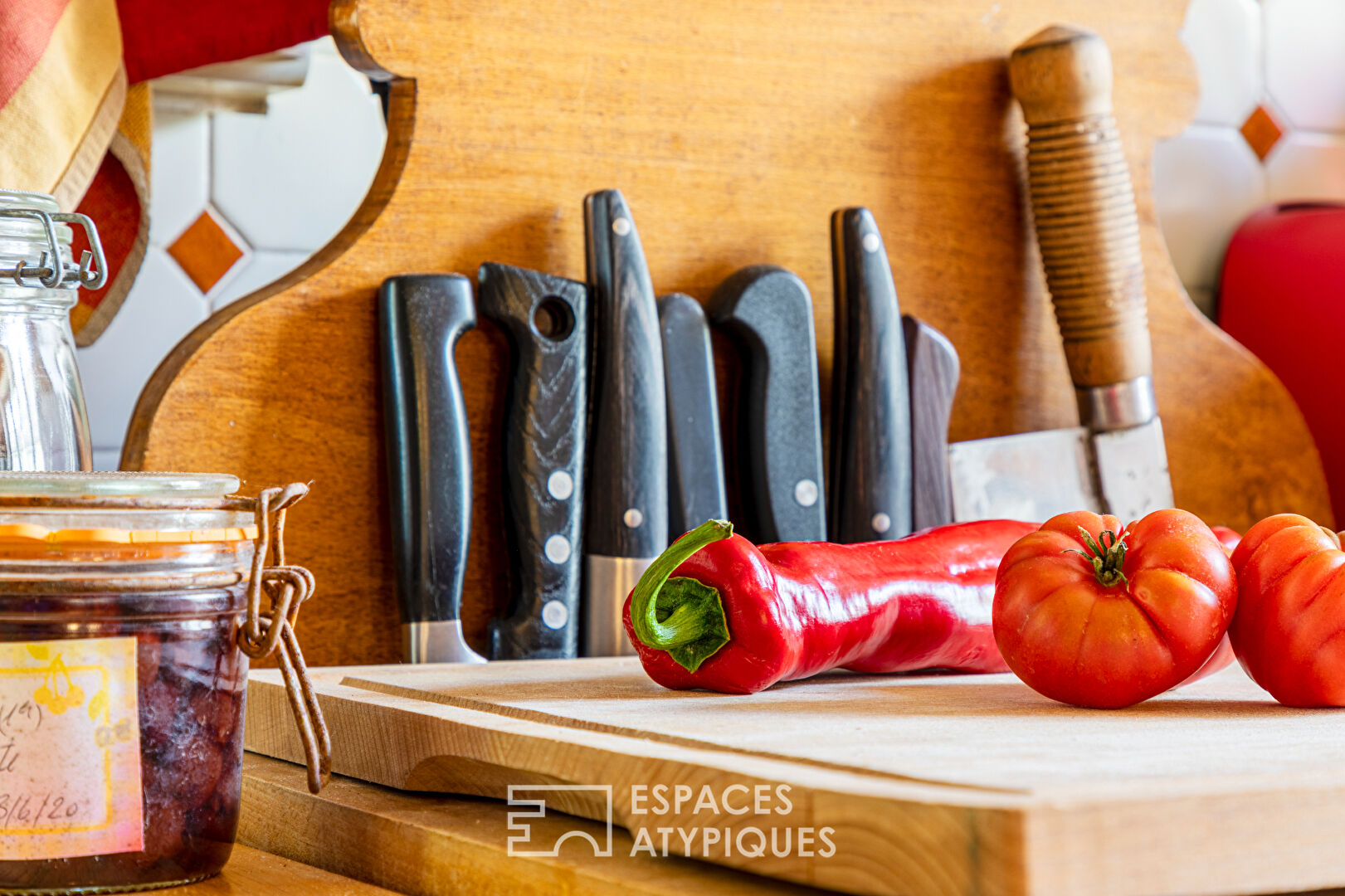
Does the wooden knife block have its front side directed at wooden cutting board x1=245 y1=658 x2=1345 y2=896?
yes

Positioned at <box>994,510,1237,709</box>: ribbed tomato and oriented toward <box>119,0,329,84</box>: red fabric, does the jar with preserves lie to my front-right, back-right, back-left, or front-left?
front-left

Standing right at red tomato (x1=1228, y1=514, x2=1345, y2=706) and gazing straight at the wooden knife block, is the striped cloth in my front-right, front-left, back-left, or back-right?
front-left

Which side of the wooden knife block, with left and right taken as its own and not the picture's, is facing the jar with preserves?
front

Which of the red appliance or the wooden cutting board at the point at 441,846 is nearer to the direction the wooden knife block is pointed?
the wooden cutting board

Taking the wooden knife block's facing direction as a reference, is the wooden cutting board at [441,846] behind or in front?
in front

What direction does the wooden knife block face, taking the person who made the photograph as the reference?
facing the viewer

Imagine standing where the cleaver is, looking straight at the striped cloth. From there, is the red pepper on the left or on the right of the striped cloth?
left
